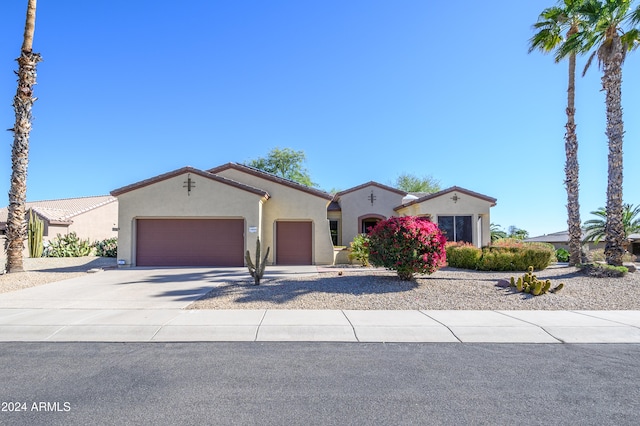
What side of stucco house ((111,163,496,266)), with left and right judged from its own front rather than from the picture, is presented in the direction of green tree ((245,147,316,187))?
back

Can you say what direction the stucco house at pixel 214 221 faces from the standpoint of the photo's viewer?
facing the viewer

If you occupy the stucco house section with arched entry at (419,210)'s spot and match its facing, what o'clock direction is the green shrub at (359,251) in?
The green shrub is roughly at 1 o'clock from the stucco house section with arched entry.

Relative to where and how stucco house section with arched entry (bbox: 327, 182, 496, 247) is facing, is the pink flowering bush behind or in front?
in front

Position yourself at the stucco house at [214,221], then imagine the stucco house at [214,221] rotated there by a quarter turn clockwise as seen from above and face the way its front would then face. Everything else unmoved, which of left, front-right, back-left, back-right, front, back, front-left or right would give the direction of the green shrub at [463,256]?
back

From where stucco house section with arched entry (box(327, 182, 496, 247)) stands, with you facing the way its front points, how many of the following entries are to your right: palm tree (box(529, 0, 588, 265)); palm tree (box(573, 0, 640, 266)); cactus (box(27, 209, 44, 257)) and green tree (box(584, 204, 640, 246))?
1

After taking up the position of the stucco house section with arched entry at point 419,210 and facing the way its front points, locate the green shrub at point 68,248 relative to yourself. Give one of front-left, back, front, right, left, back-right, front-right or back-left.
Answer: right
